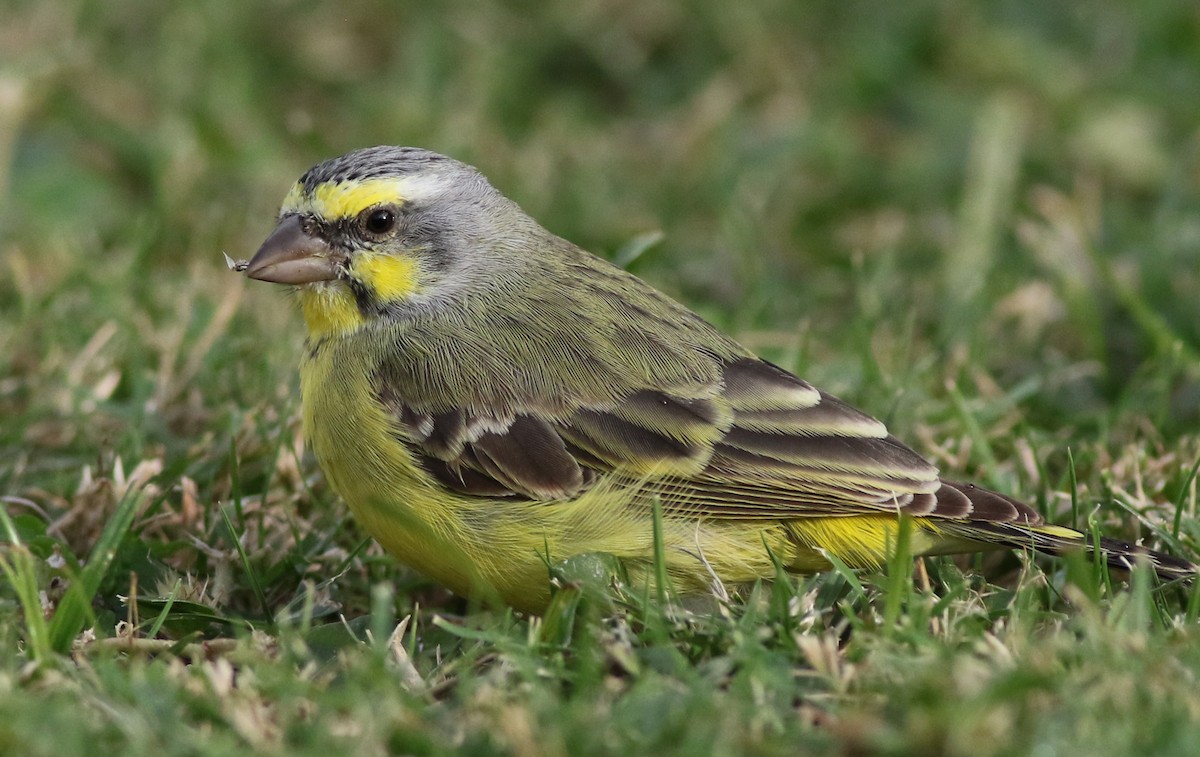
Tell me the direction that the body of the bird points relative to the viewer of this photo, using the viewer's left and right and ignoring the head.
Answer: facing to the left of the viewer
